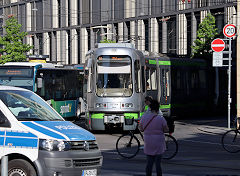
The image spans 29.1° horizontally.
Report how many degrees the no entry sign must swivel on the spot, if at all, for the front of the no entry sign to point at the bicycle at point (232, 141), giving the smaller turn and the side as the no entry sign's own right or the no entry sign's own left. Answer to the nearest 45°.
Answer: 0° — it already faces it

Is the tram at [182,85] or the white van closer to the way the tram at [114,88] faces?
the white van

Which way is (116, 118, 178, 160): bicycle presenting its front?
to the viewer's left

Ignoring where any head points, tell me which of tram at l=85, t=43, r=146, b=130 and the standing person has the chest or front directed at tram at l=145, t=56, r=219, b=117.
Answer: the standing person

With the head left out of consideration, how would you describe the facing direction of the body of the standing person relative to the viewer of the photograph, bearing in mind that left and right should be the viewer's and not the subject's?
facing away from the viewer

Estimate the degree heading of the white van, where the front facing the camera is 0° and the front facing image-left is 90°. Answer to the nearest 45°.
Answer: approximately 315°
